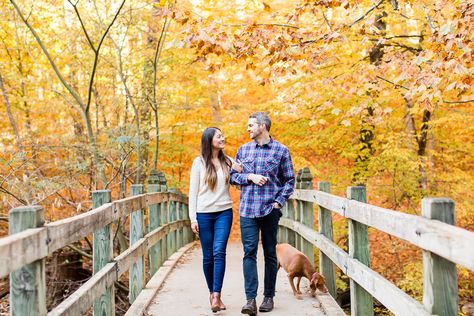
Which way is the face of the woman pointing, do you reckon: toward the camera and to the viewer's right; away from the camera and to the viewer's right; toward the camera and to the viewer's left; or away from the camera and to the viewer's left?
toward the camera and to the viewer's right

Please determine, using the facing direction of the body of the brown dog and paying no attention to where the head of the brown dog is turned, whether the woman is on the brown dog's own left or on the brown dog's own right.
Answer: on the brown dog's own right

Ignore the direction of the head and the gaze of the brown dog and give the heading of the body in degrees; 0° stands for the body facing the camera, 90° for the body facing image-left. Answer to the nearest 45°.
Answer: approximately 315°
